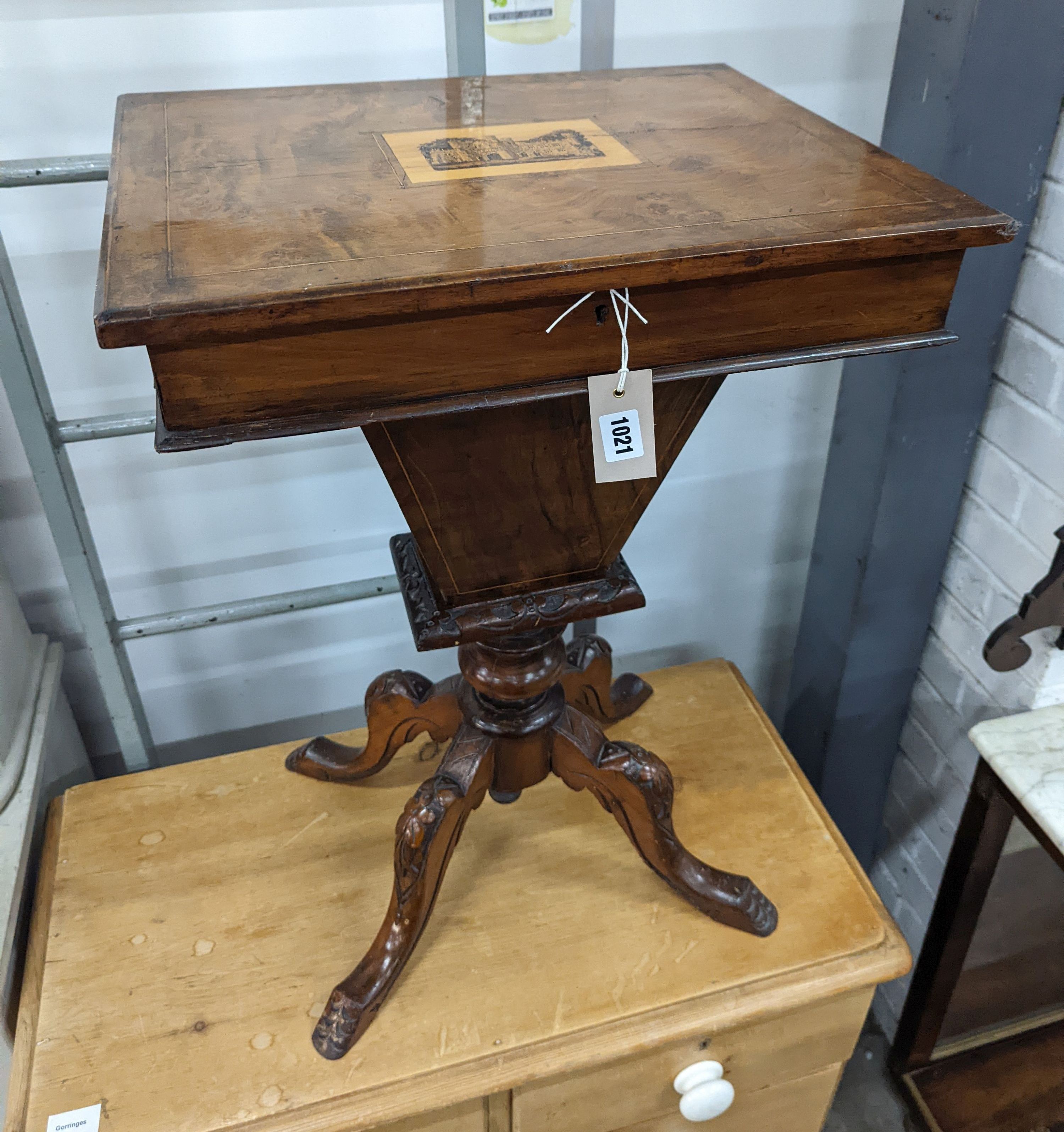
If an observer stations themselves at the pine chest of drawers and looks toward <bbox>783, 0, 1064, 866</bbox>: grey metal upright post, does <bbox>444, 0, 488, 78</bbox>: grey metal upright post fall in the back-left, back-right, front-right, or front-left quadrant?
front-left

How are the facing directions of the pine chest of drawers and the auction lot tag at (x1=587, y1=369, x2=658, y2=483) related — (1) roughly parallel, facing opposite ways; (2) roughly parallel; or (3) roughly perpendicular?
roughly parallel

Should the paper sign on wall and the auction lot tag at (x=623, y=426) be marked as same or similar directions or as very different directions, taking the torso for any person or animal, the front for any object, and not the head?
same or similar directions

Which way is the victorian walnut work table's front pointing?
toward the camera

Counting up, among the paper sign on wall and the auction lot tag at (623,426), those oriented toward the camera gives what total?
2

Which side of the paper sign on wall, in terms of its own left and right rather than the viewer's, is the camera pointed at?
front

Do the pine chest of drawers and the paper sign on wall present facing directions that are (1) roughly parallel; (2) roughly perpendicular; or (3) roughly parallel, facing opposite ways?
roughly parallel

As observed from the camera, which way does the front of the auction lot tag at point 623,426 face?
facing the viewer

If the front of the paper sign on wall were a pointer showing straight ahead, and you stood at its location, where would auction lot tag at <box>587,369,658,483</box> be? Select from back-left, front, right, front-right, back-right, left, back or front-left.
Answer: front

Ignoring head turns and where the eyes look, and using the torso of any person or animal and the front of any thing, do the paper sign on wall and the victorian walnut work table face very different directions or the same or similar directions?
same or similar directions
